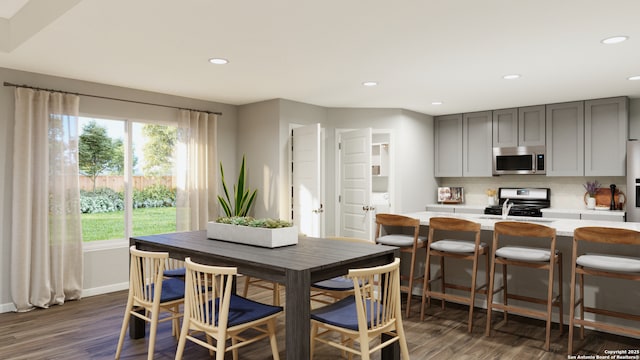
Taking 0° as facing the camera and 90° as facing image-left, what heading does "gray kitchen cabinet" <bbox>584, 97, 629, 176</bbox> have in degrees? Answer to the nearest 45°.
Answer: approximately 0°

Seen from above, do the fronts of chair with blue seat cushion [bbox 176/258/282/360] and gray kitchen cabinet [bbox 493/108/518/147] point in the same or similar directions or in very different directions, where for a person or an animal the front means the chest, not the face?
very different directions

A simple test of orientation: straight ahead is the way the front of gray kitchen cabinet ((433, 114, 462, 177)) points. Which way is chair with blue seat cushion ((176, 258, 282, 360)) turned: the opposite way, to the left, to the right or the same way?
the opposite way

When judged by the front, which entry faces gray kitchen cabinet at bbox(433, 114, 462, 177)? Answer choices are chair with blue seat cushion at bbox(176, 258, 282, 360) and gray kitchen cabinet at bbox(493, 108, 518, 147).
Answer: the chair with blue seat cushion

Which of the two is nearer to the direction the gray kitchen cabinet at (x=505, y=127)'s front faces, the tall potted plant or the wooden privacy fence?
the tall potted plant

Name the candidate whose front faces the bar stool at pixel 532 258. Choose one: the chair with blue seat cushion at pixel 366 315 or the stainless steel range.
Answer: the stainless steel range

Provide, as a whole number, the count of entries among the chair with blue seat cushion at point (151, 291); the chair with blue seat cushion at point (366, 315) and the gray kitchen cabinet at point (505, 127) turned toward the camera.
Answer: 1

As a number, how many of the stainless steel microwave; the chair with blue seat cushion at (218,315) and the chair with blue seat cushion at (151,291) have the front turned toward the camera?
1

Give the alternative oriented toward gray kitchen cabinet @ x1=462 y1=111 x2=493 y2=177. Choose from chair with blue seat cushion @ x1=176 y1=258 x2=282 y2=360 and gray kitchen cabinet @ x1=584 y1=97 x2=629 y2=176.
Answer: the chair with blue seat cushion

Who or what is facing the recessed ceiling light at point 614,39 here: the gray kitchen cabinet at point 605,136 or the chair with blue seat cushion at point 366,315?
the gray kitchen cabinet

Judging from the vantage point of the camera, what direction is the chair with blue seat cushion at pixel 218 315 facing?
facing away from the viewer and to the right of the viewer

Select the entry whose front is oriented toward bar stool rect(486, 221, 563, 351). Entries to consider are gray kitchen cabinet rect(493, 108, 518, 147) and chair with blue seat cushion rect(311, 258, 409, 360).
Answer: the gray kitchen cabinet

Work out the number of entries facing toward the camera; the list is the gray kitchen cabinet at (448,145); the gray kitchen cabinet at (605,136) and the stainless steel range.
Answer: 3

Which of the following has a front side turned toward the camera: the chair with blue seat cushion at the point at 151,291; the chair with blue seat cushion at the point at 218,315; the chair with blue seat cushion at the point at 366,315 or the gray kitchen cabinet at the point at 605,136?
the gray kitchen cabinet

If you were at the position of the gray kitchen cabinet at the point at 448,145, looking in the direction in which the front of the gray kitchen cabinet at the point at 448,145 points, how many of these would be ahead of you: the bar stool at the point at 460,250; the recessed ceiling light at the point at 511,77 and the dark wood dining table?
3
